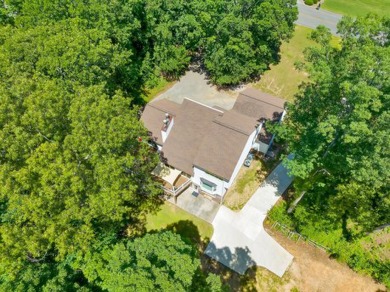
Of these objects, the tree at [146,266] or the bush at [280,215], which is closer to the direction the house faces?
the bush

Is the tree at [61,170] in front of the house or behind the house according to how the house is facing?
behind

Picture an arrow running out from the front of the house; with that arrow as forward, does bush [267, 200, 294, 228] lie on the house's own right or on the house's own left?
on the house's own right

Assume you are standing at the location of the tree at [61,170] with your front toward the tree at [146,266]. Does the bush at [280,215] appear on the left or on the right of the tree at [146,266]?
left

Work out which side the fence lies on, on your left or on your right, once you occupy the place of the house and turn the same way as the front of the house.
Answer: on your right

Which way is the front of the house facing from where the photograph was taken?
facing away from the viewer and to the right of the viewer
